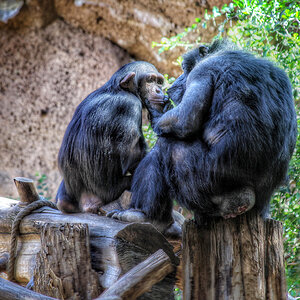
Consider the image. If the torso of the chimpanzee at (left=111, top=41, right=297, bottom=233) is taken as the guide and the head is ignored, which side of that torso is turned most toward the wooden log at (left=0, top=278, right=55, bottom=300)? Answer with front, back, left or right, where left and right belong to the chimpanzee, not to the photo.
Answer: left

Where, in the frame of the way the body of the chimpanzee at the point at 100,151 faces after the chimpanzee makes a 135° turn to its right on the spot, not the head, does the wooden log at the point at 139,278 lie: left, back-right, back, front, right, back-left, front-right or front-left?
front

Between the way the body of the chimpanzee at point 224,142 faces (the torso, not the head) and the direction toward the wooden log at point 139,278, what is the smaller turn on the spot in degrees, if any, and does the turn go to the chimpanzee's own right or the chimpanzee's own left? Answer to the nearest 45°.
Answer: approximately 90° to the chimpanzee's own left

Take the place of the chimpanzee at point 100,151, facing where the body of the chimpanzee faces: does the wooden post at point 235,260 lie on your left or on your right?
on your right

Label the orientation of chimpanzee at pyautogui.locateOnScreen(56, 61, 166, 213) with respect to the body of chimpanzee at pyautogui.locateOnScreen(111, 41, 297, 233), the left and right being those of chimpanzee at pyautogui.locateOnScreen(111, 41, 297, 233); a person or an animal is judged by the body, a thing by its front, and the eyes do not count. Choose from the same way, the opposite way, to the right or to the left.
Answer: to the right

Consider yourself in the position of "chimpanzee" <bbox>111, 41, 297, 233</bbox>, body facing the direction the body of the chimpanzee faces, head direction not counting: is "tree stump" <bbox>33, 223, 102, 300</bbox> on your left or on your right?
on your left

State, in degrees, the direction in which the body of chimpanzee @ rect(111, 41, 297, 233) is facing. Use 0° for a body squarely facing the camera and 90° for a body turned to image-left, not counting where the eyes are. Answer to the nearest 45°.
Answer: approximately 135°

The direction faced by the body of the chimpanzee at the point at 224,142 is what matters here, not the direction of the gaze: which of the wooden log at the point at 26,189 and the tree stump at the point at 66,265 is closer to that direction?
the wooden log

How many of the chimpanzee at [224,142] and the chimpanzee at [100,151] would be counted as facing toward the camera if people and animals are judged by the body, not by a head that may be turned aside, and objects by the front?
0

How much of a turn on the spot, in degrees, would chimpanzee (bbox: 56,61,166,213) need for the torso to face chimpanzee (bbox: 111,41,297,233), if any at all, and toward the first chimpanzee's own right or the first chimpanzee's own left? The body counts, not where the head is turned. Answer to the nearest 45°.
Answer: approximately 90° to the first chimpanzee's own right

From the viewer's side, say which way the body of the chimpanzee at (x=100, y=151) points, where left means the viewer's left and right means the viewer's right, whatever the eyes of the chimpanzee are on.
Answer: facing away from the viewer and to the right of the viewer
